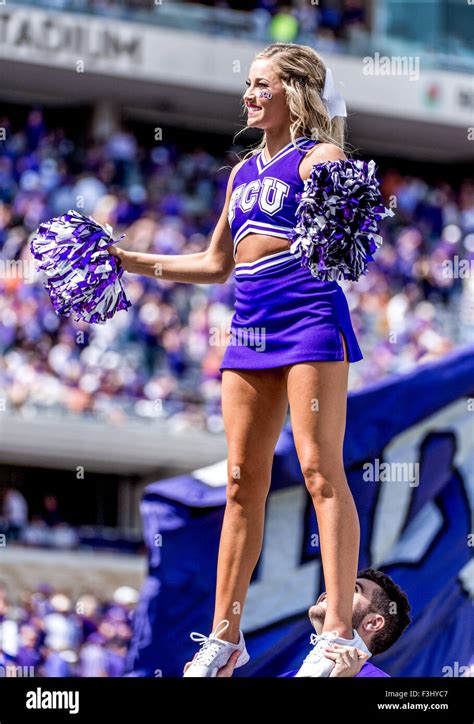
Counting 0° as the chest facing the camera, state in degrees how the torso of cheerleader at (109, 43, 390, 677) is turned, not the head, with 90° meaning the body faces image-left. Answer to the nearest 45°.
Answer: approximately 45°

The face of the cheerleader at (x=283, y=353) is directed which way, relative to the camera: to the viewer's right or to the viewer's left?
to the viewer's left

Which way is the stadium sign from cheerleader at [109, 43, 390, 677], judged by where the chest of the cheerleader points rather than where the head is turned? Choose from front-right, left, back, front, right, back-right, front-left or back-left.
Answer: back-right

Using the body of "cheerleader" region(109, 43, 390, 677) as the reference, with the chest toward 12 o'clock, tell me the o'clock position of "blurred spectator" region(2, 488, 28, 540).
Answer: The blurred spectator is roughly at 4 o'clock from the cheerleader.
